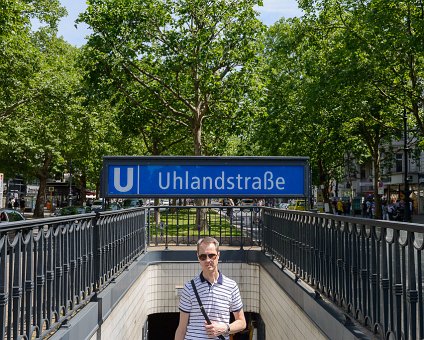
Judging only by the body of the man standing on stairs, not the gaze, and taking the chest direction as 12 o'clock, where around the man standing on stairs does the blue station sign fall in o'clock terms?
The blue station sign is roughly at 6 o'clock from the man standing on stairs.

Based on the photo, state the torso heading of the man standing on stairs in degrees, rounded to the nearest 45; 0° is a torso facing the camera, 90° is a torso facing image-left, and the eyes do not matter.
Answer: approximately 0°

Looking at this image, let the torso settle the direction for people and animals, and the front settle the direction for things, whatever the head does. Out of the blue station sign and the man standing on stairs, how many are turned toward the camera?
2

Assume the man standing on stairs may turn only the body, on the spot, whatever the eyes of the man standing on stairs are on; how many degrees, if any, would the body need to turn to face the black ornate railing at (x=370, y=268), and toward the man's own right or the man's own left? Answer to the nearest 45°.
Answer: approximately 90° to the man's own left

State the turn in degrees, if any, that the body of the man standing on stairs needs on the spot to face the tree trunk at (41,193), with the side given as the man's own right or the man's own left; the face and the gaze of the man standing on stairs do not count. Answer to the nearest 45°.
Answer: approximately 180°

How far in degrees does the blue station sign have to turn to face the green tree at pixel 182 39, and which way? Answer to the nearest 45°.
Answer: approximately 180°

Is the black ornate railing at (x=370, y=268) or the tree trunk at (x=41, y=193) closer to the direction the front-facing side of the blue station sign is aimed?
the black ornate railing

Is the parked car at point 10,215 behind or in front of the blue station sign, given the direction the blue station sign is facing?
behind

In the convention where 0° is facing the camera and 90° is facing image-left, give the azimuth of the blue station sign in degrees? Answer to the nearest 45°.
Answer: approximately 0°

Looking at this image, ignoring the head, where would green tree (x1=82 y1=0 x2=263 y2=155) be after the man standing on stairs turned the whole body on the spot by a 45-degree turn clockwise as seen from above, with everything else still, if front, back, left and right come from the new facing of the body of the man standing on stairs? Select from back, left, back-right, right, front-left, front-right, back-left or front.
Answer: back-right
